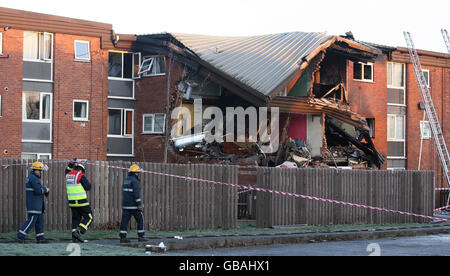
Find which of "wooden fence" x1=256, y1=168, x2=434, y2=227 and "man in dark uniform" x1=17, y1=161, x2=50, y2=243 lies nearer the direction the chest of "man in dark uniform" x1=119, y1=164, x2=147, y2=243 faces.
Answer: the wooden fence

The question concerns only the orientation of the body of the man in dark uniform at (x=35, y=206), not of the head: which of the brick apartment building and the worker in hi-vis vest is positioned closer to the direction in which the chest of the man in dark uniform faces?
the worker in hi-vis vest

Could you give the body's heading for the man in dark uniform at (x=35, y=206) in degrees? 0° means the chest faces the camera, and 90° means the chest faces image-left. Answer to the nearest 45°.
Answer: approximately 270°

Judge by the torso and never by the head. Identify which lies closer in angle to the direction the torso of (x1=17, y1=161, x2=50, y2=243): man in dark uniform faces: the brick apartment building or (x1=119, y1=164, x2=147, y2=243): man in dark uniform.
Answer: the man in dark uniform
